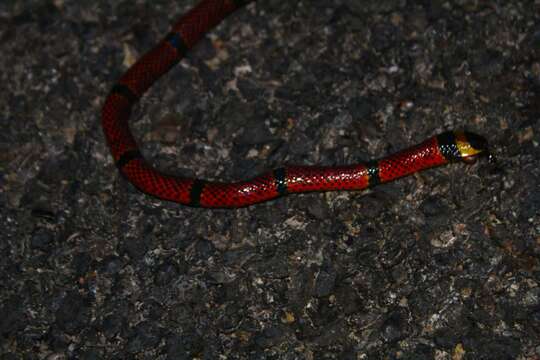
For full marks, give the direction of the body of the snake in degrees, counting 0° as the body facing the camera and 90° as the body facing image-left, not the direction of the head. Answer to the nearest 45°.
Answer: approximately 270°
